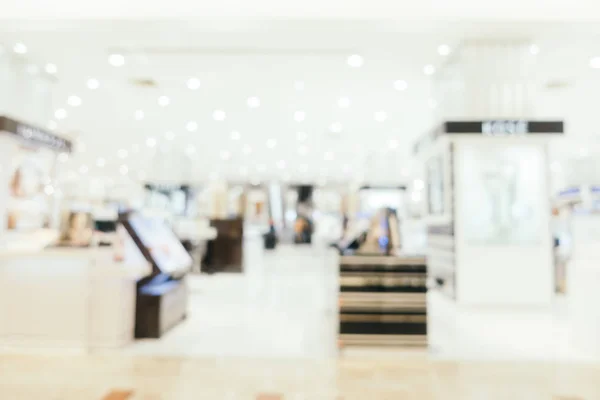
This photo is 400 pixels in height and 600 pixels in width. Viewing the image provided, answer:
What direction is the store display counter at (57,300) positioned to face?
toward the camera

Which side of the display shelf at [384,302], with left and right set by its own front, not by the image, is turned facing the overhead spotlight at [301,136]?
back

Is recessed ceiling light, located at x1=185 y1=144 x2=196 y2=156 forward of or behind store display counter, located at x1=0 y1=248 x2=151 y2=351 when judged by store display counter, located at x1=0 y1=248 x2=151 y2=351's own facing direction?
behind

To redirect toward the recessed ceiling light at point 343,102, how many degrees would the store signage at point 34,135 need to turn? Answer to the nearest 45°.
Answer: approximately 45° to its left

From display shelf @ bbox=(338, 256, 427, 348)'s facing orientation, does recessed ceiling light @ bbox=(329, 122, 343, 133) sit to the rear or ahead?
to the rear

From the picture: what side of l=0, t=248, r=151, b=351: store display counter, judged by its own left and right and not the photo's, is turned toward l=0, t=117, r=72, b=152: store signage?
back

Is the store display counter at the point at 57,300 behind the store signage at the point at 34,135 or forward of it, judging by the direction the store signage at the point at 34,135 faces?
forward

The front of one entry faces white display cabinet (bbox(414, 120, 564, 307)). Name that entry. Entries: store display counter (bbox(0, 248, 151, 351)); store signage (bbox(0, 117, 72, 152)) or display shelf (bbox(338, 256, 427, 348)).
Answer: the store signage

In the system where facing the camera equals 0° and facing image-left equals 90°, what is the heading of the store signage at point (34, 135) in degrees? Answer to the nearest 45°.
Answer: approximately 315°

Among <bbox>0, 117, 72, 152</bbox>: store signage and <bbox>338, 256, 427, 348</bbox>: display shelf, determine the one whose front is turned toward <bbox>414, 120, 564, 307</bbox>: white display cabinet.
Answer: the store signage

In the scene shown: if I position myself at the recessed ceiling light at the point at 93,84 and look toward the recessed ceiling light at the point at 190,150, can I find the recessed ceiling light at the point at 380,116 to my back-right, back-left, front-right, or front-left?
front-right

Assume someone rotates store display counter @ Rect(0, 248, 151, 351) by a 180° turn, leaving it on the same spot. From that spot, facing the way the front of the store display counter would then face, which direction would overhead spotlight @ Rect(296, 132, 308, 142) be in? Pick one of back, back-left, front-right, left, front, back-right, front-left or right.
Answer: front-right

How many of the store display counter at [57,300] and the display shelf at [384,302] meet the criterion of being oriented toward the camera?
2

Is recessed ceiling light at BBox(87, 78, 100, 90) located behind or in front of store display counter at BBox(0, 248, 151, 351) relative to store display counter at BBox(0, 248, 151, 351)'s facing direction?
behind

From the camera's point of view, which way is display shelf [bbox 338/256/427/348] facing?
toward the camera

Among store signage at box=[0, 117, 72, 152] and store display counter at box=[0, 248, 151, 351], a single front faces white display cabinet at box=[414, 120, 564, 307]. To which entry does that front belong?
the store signage
